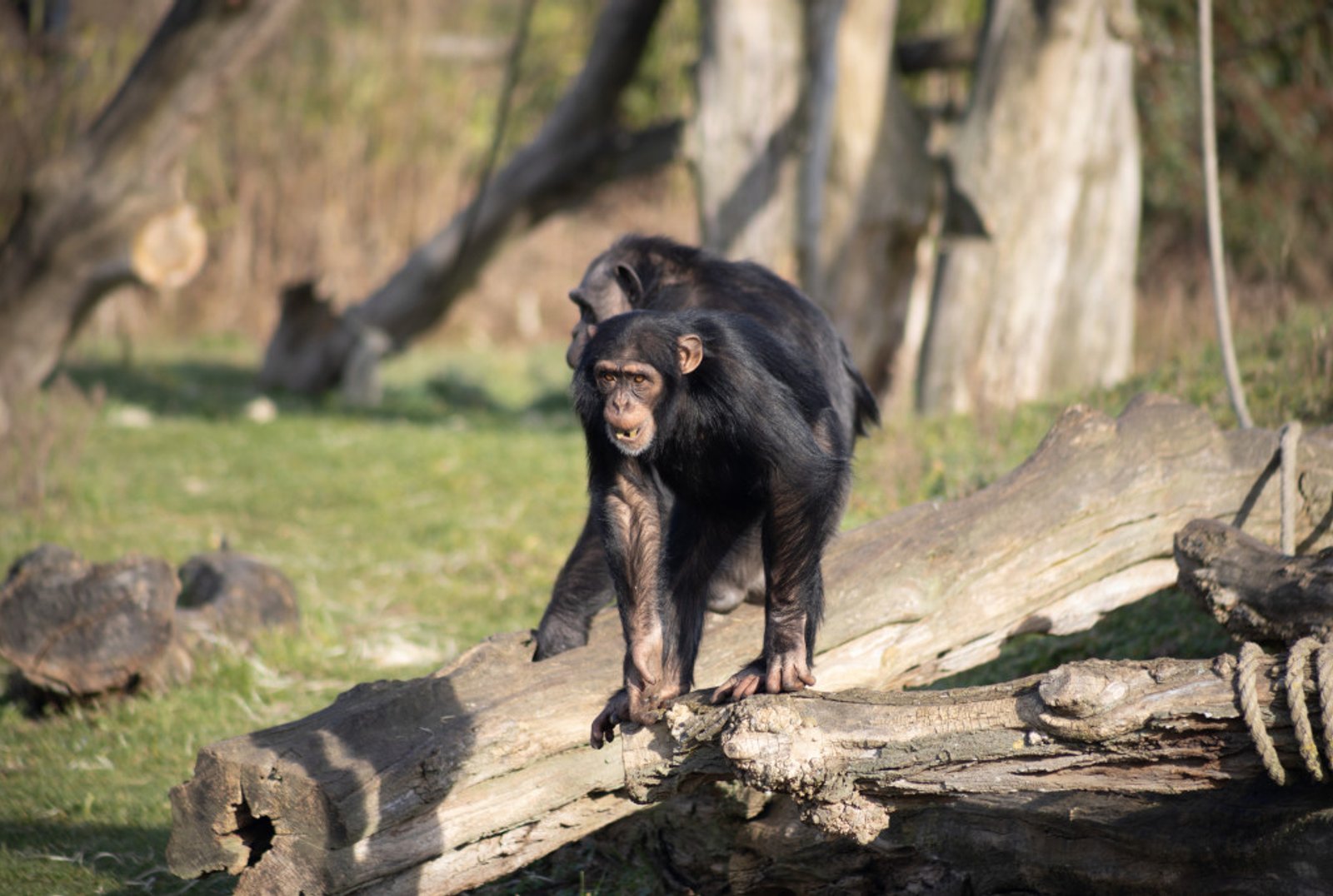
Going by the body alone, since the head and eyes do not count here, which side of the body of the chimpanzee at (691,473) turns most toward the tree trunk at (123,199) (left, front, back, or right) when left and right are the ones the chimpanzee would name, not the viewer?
right

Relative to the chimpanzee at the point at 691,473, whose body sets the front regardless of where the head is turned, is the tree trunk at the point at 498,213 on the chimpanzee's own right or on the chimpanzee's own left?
on the chimpanzee's own right

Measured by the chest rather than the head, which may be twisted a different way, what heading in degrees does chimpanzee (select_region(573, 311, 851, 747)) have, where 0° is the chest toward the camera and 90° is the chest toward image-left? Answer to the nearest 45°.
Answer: approximately 45°

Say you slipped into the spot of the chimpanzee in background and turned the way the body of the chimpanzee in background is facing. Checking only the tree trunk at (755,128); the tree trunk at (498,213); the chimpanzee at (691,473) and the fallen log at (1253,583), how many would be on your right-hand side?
2

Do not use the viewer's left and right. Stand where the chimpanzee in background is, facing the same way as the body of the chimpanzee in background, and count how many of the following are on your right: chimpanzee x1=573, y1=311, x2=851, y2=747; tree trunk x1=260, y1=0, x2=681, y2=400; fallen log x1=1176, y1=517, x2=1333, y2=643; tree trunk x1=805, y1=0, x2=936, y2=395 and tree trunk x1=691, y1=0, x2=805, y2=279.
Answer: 3

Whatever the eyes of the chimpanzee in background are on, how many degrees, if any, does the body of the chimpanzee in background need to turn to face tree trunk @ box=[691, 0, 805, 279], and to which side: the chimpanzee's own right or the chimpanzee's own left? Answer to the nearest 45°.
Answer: approximately 90° to the chimpanzee's own right

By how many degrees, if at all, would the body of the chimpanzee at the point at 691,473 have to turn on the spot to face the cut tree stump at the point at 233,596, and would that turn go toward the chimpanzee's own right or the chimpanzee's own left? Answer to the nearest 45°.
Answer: approximately 90° to the chimpanzee's own right

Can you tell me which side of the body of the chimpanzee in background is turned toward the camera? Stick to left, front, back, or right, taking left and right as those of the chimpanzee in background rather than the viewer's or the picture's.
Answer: left
